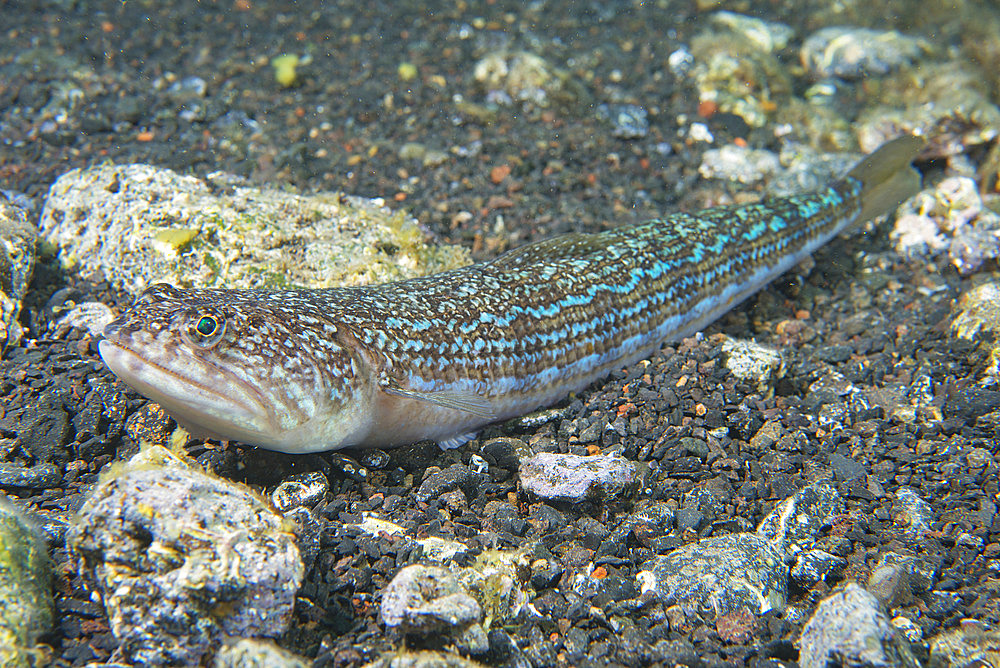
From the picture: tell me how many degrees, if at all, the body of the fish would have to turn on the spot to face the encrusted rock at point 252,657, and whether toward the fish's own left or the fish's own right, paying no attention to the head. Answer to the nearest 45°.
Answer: approximately 45° to the fish's own left

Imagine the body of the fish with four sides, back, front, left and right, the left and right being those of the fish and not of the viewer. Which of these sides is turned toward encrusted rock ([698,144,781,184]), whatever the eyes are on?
back

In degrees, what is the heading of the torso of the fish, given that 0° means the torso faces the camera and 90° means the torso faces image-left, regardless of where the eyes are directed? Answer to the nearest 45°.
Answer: approximately 45°

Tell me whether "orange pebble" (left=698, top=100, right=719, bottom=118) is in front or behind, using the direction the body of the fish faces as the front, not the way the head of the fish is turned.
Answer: behind

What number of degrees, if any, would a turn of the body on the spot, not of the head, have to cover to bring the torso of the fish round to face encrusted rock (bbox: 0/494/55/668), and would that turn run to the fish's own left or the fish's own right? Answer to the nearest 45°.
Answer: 0° — it already faces it

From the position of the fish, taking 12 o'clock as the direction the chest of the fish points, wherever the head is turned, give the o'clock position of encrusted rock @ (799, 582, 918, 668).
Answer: The encrusted rock is roughly at 9 o'clock from the fish.

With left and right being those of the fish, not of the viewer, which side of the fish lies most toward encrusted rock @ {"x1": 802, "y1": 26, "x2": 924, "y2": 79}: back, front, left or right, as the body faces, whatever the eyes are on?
back

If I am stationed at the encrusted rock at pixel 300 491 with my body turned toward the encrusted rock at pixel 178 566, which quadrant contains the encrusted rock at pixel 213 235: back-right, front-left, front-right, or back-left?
back-right
